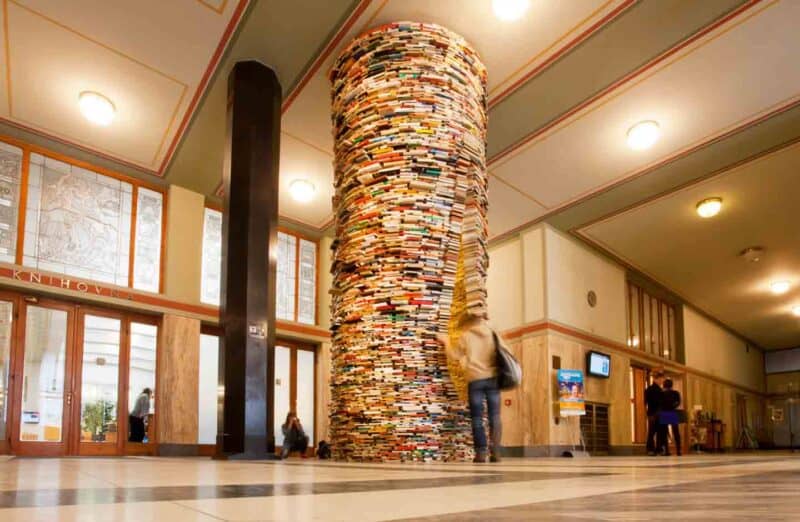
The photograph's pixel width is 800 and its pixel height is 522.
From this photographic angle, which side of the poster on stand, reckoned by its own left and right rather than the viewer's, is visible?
front

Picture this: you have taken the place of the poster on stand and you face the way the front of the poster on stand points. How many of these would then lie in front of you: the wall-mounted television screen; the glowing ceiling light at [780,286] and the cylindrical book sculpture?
1

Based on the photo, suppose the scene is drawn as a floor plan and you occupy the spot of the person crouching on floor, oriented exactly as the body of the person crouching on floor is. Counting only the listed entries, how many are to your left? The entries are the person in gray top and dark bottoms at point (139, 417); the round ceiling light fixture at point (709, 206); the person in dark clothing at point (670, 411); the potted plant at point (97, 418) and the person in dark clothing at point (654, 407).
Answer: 3

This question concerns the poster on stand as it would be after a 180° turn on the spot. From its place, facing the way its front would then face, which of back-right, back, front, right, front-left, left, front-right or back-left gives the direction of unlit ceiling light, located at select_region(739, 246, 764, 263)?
front-right

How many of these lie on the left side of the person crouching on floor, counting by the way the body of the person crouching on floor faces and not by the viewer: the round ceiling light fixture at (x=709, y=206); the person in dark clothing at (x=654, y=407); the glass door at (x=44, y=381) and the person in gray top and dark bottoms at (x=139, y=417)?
2

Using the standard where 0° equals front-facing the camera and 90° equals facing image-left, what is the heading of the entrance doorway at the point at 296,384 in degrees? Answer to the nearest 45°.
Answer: approximately 315°

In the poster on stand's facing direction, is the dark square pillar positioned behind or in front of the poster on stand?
in front

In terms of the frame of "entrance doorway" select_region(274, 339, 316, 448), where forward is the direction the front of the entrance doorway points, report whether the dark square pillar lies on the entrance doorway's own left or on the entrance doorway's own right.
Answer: on the entrance doorway's own right
